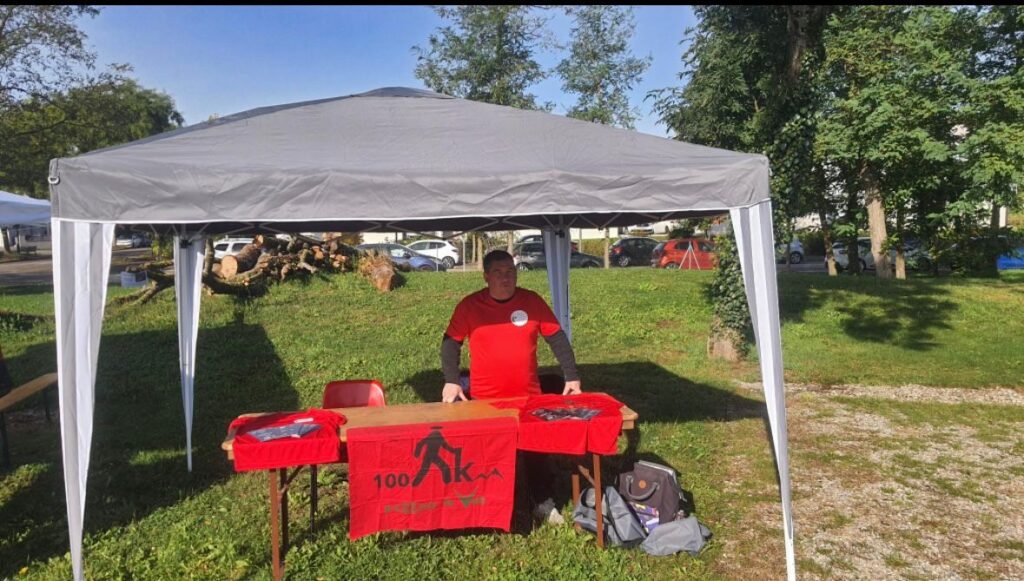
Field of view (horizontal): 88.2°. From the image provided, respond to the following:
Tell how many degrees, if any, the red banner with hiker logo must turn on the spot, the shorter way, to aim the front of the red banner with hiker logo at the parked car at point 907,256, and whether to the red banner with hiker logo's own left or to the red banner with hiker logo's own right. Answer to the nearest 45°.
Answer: approximately 135° to the red banner with hiker logo's own left

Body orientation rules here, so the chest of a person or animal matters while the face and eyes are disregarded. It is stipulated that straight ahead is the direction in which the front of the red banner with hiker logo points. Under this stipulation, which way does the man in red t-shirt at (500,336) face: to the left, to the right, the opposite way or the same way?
the same way

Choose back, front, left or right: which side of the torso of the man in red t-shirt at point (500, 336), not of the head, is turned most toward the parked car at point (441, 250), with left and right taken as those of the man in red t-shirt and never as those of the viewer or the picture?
back

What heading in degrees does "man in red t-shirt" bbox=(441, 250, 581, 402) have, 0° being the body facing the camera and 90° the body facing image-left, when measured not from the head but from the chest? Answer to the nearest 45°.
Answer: approximately 0°

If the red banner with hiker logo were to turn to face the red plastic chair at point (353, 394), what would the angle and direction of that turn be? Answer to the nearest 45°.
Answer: approximately 135° to its right

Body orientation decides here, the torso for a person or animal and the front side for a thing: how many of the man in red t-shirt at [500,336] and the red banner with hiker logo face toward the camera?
2

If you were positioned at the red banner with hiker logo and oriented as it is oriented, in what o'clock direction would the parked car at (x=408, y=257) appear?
The parked car is roughly at 6 o'clock from the red banner with hiker logo.

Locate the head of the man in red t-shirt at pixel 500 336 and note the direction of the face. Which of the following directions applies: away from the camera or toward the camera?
toward the camera

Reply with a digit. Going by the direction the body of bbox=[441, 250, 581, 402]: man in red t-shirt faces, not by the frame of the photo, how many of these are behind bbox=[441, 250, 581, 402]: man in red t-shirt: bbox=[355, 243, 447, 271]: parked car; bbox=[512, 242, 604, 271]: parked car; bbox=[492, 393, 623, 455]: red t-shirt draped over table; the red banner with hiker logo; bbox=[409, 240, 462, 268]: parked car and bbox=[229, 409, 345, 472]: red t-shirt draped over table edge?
3

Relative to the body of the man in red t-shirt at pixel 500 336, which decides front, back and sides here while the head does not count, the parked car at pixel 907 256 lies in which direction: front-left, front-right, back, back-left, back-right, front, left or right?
back-left

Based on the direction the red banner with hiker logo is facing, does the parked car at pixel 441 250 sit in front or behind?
behind

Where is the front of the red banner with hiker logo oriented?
toward the camera
